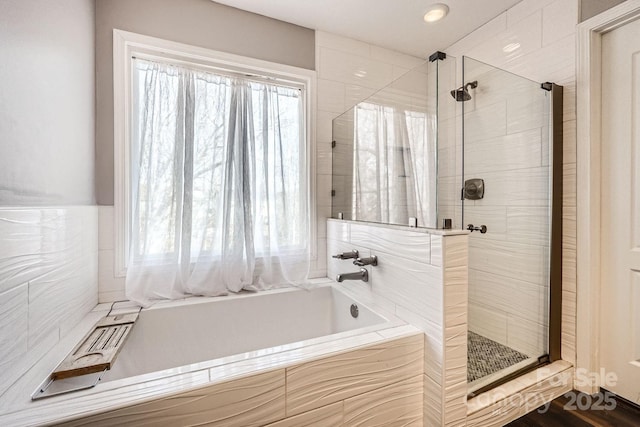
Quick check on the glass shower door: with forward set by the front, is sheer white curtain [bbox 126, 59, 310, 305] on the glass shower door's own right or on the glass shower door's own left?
on the glass shower door's own right

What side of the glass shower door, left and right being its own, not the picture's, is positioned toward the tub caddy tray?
right

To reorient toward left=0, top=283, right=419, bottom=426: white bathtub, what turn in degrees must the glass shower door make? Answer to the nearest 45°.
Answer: approximately 90° to its right

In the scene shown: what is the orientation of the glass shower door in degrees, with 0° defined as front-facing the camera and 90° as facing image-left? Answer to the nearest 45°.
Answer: approximately 315°
